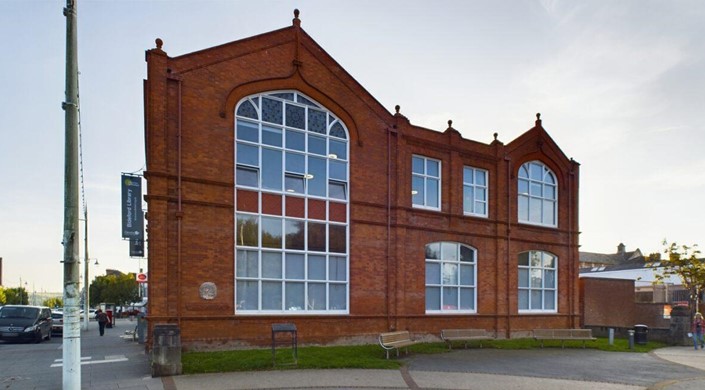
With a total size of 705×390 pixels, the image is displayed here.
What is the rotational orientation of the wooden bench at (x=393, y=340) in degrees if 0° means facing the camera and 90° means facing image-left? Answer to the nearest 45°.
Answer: approximately 315°

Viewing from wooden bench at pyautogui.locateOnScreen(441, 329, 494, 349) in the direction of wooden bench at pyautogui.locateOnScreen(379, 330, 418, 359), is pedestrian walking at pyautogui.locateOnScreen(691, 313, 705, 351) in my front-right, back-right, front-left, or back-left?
back-left

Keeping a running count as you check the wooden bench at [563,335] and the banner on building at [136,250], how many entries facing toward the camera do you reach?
2

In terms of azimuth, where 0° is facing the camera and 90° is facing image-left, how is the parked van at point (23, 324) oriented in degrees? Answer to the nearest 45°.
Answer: approximately 45°
